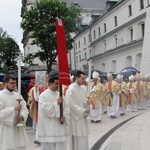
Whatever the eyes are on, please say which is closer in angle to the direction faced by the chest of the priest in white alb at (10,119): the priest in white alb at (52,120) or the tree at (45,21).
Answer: the priest in white alb

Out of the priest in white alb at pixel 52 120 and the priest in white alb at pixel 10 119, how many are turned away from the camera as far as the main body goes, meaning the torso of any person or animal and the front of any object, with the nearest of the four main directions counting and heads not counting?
0

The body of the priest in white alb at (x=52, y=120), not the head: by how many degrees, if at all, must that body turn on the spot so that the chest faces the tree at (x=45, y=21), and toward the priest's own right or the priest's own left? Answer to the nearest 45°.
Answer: approximately 135° to the priest's own left

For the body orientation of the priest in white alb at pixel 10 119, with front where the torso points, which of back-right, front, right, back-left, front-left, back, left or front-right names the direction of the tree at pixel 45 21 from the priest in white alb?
back-left

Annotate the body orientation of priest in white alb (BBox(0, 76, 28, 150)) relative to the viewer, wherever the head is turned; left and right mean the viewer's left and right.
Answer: facing the viewer and to the right of the viewer

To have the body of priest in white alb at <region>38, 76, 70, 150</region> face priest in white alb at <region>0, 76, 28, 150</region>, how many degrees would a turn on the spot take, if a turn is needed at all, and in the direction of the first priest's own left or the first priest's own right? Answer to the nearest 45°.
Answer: approximately 135° to the first priest's own right
